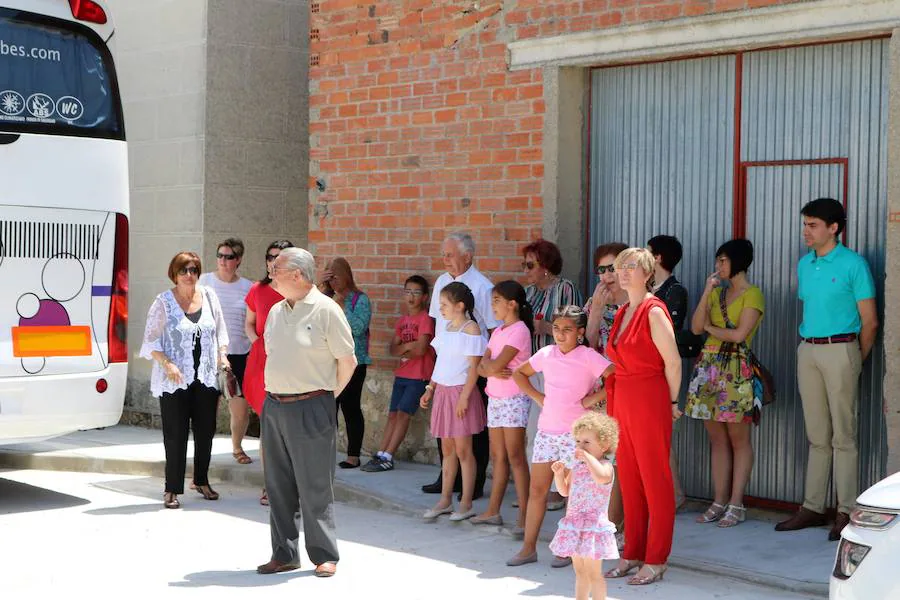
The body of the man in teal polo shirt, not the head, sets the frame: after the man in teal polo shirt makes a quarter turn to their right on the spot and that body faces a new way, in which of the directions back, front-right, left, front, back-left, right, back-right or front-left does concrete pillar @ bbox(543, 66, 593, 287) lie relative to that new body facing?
front

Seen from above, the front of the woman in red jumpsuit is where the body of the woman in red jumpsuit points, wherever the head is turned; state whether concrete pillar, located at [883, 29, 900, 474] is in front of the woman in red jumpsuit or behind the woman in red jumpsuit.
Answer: behind

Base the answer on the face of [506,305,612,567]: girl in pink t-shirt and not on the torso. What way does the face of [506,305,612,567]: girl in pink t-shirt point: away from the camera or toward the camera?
toward the camera

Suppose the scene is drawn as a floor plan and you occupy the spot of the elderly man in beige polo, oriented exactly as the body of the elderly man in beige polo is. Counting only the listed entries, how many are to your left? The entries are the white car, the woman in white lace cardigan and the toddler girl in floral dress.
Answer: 2

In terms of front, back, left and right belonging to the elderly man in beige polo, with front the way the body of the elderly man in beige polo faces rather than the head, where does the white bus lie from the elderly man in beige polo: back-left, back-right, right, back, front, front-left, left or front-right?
right

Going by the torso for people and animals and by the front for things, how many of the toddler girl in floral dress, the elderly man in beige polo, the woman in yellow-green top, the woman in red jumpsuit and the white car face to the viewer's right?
0

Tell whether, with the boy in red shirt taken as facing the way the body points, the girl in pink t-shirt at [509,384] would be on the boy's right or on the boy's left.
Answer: on the boy's left

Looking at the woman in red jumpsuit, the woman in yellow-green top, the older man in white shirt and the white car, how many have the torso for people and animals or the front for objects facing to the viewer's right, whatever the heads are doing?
0

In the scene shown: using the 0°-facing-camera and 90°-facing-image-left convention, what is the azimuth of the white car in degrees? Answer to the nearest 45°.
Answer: approximately 45°

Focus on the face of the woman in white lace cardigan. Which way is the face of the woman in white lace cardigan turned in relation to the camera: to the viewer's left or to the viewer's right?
to the viewer's right

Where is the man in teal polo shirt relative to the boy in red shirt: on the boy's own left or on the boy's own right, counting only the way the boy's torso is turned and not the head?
on the boy's own left

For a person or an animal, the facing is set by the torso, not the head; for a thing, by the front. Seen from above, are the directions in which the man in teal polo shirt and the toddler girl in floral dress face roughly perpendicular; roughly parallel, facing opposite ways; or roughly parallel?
roughly parallel

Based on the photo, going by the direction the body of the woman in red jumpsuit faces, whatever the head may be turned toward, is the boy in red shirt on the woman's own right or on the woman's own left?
on the woman's own right

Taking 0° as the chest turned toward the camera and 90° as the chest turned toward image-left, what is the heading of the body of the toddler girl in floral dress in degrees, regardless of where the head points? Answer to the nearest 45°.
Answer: approximately 45°

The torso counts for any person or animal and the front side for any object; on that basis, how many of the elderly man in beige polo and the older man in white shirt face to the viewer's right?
0

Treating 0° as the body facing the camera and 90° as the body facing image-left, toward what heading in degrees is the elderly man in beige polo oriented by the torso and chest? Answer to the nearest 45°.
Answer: approximately 45°

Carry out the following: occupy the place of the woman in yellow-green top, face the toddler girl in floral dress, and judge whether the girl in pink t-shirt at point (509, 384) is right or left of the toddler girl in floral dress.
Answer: right

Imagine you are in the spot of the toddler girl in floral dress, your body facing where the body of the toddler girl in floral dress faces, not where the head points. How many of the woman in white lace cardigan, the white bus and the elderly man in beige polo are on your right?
3

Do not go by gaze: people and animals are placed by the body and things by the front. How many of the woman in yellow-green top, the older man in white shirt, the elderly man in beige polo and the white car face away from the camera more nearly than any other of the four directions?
0

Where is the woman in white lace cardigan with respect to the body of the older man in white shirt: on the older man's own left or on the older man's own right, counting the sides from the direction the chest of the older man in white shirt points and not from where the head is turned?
on the older man's own right
